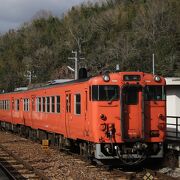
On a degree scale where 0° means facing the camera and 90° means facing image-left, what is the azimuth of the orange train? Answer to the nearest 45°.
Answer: approximately 315°
